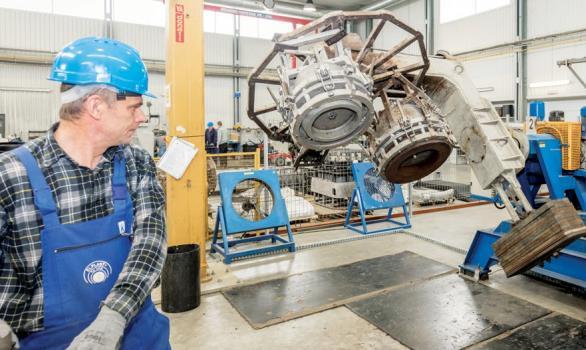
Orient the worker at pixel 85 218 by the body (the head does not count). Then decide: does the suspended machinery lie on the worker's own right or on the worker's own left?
on the worker's own left

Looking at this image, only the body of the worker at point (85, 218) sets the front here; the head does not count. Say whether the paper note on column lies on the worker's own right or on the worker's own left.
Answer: on the worker's own left

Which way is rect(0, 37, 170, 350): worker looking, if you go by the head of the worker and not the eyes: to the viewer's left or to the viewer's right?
to the viewer's right

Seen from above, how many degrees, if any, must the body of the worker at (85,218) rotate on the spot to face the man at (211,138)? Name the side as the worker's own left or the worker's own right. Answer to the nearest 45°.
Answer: approximately 135° to the worker's own left

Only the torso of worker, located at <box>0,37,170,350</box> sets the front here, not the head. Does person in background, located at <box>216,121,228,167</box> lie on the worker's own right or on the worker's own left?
on the worker's own left

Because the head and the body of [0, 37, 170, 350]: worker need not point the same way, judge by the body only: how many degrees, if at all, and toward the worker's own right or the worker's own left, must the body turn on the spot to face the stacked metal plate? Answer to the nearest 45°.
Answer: approximately 45° to the worker's own left

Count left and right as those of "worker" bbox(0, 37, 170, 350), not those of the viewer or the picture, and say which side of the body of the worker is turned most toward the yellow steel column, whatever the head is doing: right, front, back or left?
back

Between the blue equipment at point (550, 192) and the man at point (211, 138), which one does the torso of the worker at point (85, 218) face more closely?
the blue equipment

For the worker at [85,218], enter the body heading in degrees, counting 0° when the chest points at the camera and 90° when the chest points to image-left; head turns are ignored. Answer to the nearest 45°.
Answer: approximately 315°
